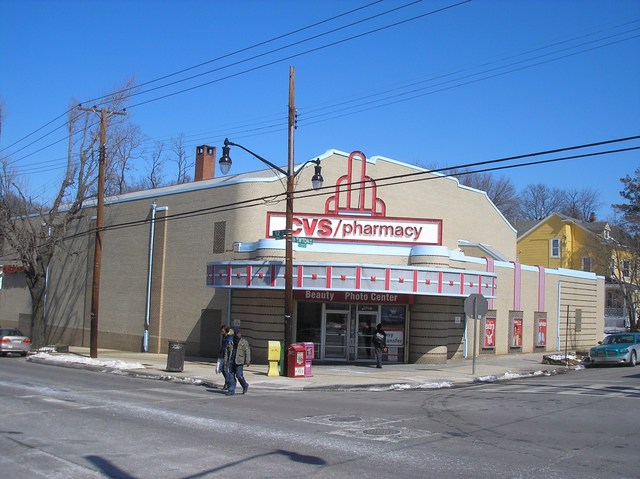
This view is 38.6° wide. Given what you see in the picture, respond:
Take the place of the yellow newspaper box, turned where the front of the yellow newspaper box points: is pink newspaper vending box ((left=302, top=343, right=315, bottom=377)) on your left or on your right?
on your left

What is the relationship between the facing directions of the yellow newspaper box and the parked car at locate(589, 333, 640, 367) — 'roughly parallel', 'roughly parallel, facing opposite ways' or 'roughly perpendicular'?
roughly perpendicular

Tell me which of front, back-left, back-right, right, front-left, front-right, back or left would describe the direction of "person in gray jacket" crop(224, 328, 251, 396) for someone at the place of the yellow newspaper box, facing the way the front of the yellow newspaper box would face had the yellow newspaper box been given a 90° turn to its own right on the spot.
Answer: left

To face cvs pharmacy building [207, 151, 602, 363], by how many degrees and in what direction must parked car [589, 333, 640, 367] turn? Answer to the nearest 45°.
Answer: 0° — it already faces it

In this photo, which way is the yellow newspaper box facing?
toward the camera

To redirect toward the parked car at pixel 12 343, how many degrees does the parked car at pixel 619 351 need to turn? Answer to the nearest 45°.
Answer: approximately 45° to its right

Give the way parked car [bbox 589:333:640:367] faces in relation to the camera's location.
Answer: facing the viewer and to the left of the viewer

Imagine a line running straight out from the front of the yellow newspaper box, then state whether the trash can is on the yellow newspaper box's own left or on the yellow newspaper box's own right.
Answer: on the yellow newspaper box's own right

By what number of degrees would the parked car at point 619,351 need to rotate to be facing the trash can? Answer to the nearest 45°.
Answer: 0° — it already faces it

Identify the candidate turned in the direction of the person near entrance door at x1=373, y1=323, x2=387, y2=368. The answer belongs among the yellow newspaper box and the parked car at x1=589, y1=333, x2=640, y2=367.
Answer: the parked car

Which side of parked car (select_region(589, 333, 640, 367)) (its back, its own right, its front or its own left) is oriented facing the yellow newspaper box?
front

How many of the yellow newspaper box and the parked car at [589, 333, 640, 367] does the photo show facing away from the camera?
0

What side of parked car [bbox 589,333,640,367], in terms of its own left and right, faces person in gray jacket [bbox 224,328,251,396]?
front
